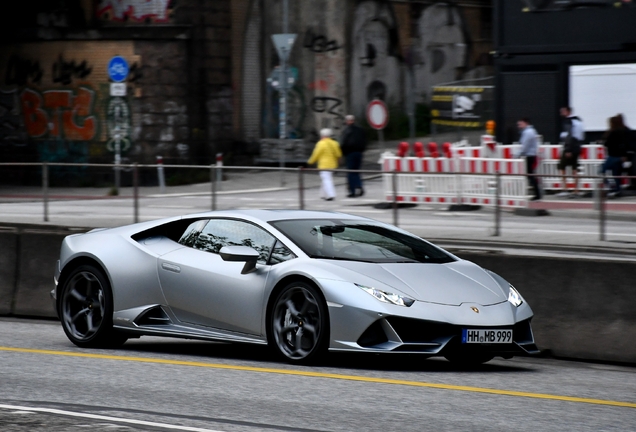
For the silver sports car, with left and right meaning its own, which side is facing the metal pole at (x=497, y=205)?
left

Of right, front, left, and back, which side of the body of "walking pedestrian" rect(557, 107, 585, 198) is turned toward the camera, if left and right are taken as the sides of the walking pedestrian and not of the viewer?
left

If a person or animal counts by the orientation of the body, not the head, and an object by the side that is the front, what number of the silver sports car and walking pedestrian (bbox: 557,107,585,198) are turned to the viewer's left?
1

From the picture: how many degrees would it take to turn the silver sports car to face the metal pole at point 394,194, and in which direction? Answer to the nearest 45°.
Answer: approximately 135° to its left

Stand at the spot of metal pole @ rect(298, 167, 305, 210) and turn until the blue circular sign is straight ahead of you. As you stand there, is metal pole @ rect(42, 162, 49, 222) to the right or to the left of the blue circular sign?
left

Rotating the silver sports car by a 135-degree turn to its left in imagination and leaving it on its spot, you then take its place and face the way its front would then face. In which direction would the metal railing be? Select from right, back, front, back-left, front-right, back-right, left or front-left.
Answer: front

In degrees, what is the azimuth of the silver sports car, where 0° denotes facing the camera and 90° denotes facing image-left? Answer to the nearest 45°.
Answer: approximately 315°

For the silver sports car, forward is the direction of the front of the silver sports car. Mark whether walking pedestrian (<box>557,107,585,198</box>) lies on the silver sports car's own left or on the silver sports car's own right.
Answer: on the silver sports car's own left

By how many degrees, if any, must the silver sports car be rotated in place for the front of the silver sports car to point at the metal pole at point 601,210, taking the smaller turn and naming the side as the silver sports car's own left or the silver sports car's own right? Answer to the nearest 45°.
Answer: approximately 90° to the silver sports car's own left
